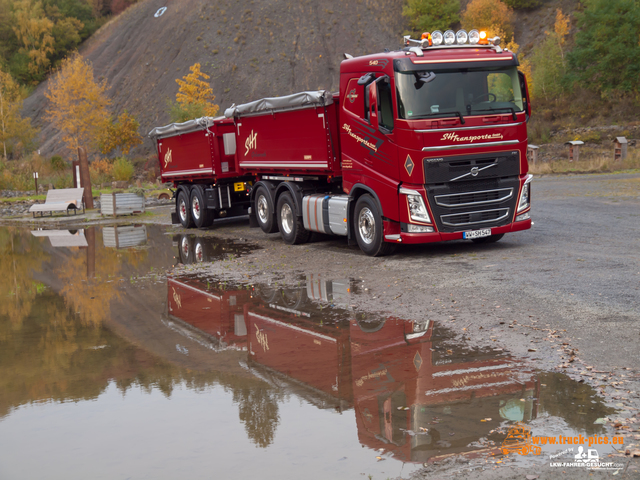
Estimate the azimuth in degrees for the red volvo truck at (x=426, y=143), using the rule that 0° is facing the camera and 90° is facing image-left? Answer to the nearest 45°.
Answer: approximately 315°

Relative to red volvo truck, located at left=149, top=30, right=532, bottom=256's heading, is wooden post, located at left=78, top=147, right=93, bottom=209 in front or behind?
behind

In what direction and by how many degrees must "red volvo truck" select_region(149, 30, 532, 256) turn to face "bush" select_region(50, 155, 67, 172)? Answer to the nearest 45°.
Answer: approximately 180°

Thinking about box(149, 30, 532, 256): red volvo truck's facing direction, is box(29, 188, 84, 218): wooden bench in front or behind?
behind
